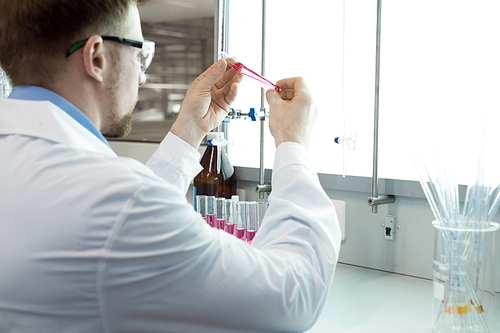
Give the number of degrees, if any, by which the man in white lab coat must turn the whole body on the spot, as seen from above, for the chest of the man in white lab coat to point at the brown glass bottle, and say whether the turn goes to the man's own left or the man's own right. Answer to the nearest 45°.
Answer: approximately 45° to the man's own left

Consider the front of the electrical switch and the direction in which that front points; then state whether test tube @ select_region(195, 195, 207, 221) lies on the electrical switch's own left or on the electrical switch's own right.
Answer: on the electrical switch's own right

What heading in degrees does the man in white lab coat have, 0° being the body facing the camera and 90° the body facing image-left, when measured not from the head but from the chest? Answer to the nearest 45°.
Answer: approximately 225°

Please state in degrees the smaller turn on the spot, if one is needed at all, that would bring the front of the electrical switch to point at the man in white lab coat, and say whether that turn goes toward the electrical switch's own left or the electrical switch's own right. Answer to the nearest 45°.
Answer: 0° — it already faces them

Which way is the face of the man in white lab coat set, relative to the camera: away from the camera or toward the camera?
away from the camera

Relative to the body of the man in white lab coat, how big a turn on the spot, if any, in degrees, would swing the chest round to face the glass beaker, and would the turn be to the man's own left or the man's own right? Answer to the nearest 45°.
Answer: approximately 45° to the man's own right

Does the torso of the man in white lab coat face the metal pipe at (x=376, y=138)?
yes

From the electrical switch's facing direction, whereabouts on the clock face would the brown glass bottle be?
The brown glass bottle is roughly at 2 o'clock from the electrical switch.

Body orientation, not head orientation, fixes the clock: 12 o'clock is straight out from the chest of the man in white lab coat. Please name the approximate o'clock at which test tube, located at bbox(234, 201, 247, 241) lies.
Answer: The test tube is roughly at 11 o'clock from the man in white lab coat.

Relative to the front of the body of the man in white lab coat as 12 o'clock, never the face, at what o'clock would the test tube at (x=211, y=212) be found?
The test tube is roughly at 11 o'clock from the man in white lab coat.

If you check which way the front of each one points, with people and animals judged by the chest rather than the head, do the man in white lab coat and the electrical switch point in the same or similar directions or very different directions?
very different directions
